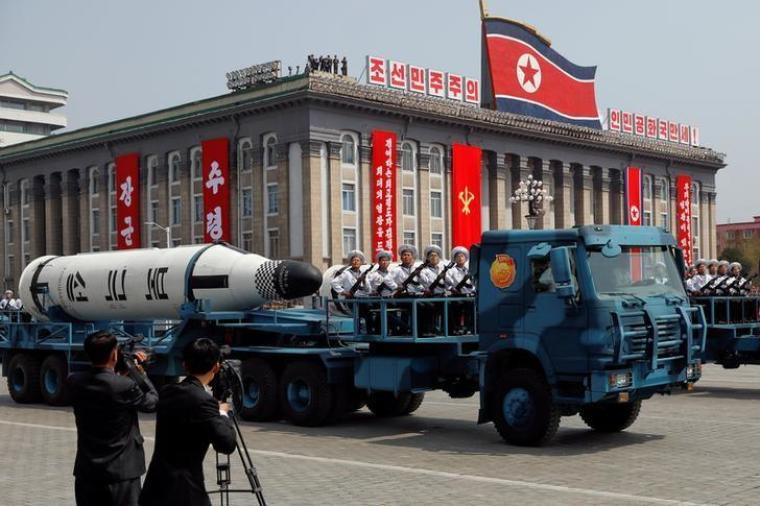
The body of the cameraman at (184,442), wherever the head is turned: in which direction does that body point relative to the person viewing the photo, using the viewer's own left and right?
facing away from the viewer and to the right of the viewer

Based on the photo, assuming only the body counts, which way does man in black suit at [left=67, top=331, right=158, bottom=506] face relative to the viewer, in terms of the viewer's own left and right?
facing away from the viewer and to the right of the viewer

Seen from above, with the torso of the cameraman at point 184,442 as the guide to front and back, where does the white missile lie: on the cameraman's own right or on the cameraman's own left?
on the cameraman's own left

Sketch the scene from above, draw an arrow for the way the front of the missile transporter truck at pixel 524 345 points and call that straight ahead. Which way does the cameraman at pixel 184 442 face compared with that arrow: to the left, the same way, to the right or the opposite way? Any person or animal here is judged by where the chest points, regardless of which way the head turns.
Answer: to the left

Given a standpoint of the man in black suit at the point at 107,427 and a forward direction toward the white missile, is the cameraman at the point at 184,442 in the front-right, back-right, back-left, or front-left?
back-right

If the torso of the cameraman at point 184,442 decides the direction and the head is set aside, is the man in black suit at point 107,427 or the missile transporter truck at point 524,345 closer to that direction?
the missile transporter truck

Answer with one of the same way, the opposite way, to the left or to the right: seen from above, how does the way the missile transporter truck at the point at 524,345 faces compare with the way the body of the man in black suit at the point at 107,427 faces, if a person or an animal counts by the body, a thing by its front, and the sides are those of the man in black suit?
to the right

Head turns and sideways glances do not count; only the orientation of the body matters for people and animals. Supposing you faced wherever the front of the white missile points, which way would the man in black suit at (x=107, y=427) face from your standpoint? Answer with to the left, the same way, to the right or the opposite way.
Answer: to the left

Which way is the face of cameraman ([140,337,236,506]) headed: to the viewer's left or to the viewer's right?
to the viewer's right
